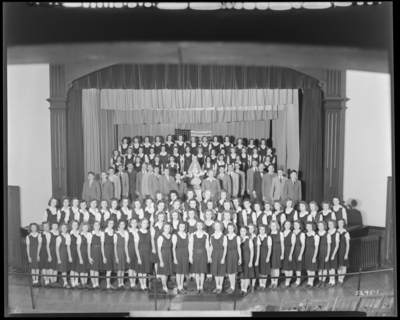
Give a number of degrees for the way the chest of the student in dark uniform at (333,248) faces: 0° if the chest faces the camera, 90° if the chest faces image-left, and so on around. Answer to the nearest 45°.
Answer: approximately 45°

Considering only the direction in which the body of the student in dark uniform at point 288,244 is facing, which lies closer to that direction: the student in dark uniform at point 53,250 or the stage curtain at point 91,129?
the student in dark uniform

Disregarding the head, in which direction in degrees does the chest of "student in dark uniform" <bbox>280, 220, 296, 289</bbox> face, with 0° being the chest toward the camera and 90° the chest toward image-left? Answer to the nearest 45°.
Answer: approximately 45°

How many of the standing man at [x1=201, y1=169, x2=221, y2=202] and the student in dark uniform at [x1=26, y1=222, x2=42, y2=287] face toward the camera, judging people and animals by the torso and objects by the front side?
2

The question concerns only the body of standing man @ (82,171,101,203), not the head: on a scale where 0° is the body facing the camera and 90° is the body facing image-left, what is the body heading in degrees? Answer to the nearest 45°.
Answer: approximately 0°

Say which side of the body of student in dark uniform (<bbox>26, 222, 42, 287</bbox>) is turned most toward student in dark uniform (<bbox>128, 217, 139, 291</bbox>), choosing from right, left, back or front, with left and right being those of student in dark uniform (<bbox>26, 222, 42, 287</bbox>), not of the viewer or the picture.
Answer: left

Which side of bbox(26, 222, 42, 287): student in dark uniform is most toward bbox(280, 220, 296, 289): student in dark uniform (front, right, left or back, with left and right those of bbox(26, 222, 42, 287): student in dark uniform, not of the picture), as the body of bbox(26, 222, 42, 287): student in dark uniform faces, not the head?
left

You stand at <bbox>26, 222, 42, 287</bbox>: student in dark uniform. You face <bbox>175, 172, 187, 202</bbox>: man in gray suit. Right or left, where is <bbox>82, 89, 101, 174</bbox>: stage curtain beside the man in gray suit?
left

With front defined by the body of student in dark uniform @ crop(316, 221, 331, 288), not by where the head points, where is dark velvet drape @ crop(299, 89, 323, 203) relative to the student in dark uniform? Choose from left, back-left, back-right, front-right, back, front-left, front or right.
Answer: back-right

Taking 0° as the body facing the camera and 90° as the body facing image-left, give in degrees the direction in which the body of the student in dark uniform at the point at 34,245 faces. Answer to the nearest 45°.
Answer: approximately 0°

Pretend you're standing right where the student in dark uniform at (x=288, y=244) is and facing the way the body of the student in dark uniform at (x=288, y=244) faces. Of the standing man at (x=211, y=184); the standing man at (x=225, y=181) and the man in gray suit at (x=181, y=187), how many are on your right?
3
